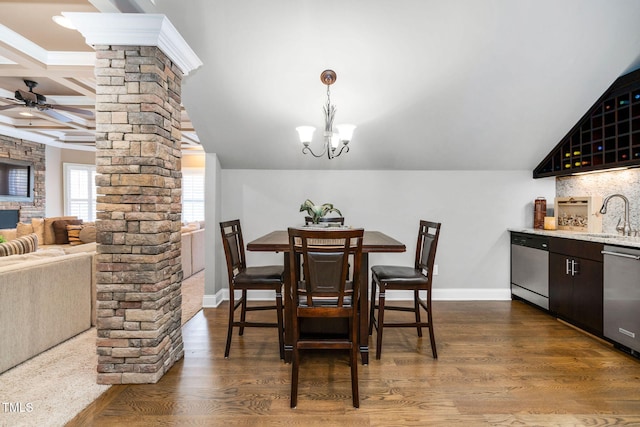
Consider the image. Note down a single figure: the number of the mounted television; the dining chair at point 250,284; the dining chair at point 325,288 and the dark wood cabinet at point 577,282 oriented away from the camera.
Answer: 1

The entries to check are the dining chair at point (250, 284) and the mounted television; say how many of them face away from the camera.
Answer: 0

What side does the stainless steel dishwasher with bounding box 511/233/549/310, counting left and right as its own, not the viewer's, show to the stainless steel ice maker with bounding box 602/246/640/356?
left

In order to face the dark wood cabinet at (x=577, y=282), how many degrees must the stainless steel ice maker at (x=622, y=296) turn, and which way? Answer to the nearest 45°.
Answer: approximately 90° to its right

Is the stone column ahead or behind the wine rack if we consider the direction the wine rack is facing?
ahead

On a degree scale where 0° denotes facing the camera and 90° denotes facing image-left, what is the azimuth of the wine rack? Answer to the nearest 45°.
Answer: approximately 45°

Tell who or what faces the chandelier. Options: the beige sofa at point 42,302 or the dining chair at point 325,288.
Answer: the dining chair

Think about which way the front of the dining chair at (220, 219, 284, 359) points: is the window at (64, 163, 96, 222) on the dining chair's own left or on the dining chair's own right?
on the dining chair's own left

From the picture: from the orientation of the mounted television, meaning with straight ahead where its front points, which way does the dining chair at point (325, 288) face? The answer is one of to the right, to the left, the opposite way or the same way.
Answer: to the left

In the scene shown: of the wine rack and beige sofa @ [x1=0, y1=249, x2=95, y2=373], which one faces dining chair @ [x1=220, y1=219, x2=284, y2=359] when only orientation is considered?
the wine rack

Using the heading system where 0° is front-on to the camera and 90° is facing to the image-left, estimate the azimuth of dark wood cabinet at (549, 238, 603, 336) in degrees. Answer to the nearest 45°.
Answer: approximately 45°

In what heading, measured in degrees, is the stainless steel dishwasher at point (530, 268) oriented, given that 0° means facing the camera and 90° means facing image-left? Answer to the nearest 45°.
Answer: approximately 45°

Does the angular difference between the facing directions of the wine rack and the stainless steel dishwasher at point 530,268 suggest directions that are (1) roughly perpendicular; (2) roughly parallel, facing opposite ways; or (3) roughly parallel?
roughly parallel

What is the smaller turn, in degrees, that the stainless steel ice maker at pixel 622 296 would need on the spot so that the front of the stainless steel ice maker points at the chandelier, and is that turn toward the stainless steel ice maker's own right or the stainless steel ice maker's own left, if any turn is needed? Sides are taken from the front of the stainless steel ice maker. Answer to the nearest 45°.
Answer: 0° — it already faces it

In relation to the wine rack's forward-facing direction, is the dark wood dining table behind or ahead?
ahead

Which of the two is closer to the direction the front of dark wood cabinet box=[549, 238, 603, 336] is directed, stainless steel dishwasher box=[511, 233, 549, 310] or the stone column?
the stone column

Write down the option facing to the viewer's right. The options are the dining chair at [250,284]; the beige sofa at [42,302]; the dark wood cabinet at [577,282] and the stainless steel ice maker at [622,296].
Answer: the dining chair

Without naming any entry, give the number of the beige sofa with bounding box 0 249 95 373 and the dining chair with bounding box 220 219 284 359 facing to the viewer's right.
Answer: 1

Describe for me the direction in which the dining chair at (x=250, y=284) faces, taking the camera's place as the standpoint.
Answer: facing to the right of the viewer
